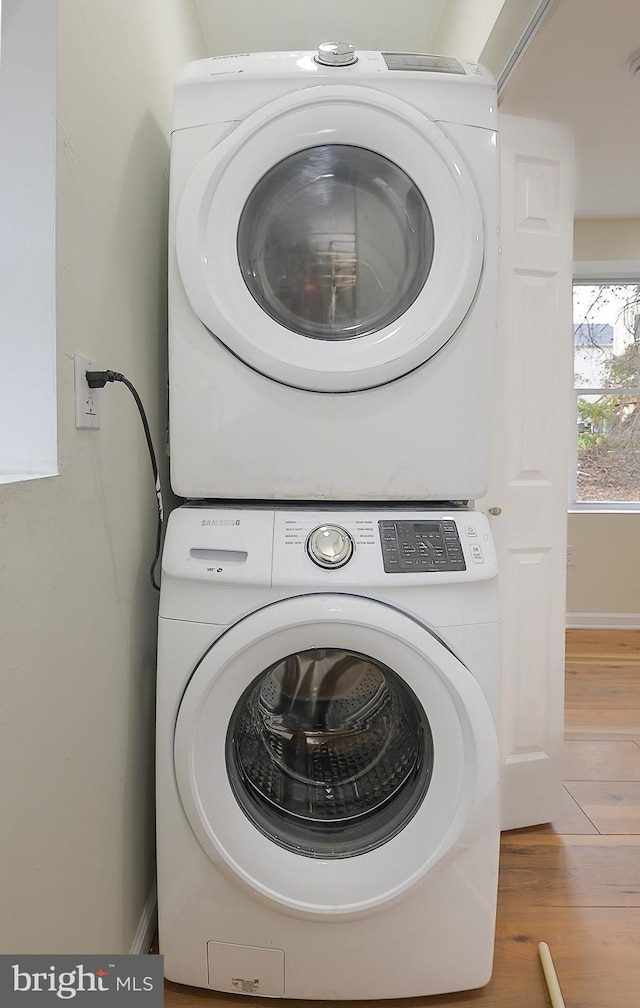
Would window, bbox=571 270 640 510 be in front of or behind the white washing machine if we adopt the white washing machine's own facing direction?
behind

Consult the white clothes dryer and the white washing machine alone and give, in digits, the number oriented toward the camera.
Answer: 2

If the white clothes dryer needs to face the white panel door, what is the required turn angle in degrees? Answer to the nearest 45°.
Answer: approximately 135° to its left

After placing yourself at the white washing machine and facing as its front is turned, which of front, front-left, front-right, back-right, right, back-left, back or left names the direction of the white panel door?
back-left

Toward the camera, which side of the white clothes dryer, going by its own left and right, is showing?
front

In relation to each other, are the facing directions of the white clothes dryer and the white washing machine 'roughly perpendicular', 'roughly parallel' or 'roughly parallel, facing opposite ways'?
roughly parallel

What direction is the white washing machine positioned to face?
toward the camera

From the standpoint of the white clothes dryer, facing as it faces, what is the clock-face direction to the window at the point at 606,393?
The window is roughly at 7 o'clock from the white clothes dryer.
